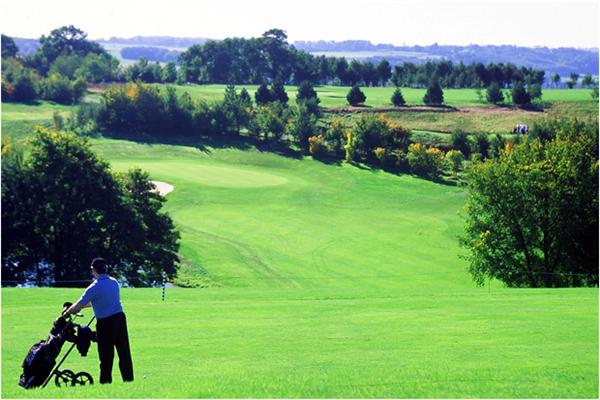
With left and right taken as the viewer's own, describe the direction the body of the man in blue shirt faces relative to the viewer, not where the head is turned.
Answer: facing away from the viewer and to the left of the viewer
